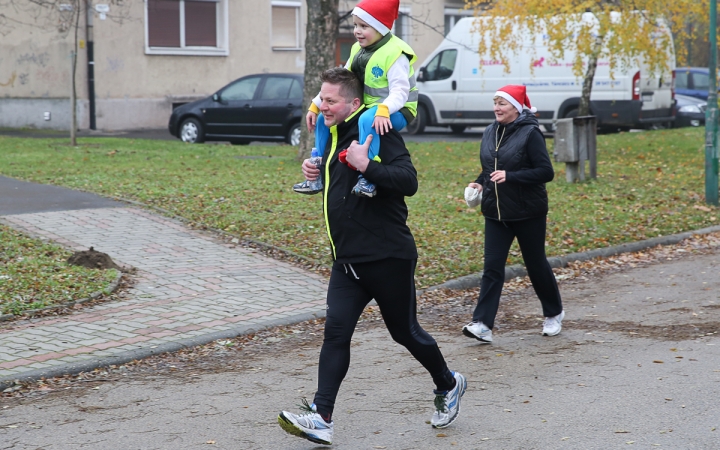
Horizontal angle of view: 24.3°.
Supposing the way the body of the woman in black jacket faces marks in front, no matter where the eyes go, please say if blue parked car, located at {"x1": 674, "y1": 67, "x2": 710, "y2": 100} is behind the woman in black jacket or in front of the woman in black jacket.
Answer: behind

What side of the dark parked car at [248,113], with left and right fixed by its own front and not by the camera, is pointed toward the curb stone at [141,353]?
left

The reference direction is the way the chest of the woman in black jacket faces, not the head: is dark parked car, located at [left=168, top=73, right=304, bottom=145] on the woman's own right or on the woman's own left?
on the woman's own right

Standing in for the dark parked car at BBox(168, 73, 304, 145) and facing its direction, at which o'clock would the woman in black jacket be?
The woman in black jacket is roughly at 9 o'clock from the dark parked car.

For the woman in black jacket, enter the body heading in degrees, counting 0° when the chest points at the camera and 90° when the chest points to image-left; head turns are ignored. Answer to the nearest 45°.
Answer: approximately 45°

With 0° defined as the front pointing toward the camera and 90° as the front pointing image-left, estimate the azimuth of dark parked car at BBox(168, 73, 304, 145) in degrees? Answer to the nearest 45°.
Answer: approximately 90°
